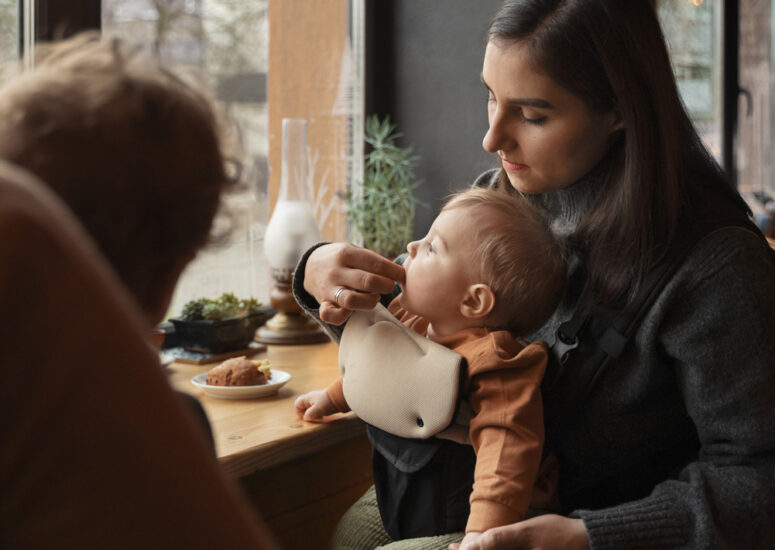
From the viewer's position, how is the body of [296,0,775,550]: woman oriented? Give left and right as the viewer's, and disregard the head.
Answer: facing the viewer and to the left of the viewer

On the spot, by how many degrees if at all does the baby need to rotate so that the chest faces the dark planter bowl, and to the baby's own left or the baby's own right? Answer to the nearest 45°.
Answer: approximately 45° to the baby's own right

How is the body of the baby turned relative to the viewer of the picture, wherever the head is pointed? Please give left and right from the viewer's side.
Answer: facing to the left of the viewer

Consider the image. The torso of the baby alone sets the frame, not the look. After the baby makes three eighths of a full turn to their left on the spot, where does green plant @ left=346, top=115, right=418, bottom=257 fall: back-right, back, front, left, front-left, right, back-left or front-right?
back-left

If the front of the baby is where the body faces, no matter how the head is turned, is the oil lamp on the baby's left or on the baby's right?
on the baby's right

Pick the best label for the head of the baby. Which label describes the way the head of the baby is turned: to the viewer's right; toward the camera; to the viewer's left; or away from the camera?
to the viewer's left
